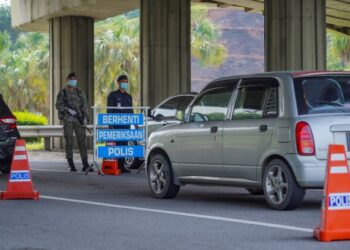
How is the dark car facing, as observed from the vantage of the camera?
facing away from the viewer and to the left of the viewer

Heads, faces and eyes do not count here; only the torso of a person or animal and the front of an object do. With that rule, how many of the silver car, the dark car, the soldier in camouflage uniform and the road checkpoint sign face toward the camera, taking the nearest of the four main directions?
2

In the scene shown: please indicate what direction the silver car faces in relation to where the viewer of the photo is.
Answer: facing away from the viewer and to the left of the viewer

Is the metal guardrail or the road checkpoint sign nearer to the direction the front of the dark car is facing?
the metal guardrail

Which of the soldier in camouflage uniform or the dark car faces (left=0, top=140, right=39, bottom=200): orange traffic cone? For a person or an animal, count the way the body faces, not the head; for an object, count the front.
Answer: the soldier in camouflage uniform

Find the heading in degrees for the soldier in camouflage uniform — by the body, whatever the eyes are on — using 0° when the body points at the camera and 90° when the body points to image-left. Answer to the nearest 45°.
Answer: approximately 0°

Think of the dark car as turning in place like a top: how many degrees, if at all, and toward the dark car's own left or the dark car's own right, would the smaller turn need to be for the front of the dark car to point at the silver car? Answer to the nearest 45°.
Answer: approximately 180°

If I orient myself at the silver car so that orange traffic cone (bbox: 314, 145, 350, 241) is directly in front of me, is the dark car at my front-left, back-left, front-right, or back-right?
back-right
